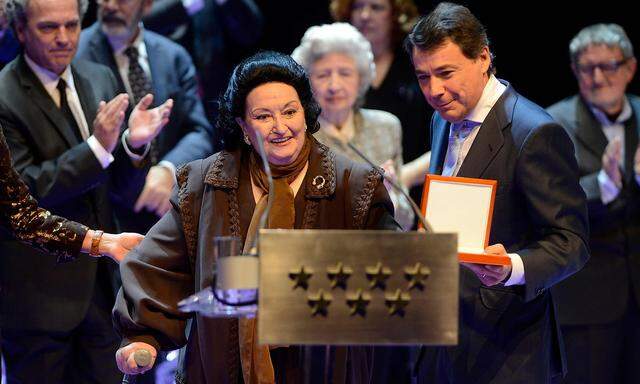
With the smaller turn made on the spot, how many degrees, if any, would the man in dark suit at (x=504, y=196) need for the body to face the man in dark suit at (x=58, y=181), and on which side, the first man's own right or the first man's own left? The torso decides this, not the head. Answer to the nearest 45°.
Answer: approximately 45° to the first man's own right

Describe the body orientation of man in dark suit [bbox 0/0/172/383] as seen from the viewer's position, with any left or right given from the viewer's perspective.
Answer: facing the viewer and to the right of the viewer

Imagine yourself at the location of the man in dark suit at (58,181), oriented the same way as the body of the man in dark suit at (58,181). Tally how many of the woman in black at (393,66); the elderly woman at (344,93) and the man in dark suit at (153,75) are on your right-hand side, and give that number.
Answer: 0

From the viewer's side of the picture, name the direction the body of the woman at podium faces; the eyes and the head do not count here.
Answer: toward the camera

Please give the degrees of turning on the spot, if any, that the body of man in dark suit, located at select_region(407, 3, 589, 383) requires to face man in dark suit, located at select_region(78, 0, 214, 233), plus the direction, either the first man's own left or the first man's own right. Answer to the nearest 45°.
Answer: approximately 90° to the first man's own right

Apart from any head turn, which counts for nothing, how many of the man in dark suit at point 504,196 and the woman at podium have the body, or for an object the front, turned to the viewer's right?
0

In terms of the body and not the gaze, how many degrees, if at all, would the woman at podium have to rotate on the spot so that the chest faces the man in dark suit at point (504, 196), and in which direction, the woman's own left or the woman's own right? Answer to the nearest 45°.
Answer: approximately 90° to the woman's own left

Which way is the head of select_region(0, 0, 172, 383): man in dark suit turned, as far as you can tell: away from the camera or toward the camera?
toward the camera

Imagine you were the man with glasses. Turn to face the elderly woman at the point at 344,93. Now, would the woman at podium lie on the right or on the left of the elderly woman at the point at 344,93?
left

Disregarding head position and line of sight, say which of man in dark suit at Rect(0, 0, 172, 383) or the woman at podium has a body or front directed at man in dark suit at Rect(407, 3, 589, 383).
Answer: man in dark suit at Rect(0, 0, 172, 383)

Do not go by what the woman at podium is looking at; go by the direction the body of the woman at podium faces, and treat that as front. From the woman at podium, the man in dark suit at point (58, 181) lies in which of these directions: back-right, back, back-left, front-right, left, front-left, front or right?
back-right

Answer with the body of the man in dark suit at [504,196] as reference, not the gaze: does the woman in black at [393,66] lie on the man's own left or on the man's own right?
on the man's own right
